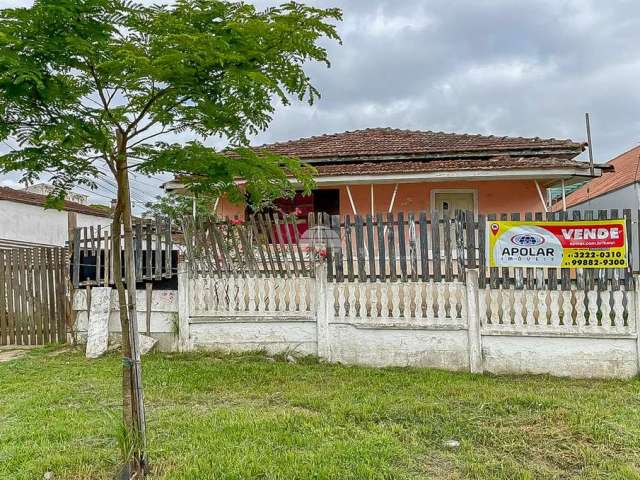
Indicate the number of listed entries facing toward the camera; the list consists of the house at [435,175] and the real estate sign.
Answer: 2

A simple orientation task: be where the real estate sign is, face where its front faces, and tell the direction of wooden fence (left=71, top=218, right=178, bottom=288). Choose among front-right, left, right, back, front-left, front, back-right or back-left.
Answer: right

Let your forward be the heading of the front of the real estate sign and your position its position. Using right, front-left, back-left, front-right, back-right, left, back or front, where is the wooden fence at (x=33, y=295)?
right

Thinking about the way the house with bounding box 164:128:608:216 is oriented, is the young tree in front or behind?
in front

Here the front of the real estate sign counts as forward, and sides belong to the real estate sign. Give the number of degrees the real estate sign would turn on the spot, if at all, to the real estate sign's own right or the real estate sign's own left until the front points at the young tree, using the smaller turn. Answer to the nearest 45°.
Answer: approximately 45° to the real estate sign's own right

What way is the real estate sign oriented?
toward the camera

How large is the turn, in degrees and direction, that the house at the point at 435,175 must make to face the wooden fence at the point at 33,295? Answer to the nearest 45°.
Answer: approximately 45° to its right

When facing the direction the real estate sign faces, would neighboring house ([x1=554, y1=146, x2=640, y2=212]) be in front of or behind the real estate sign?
behind
